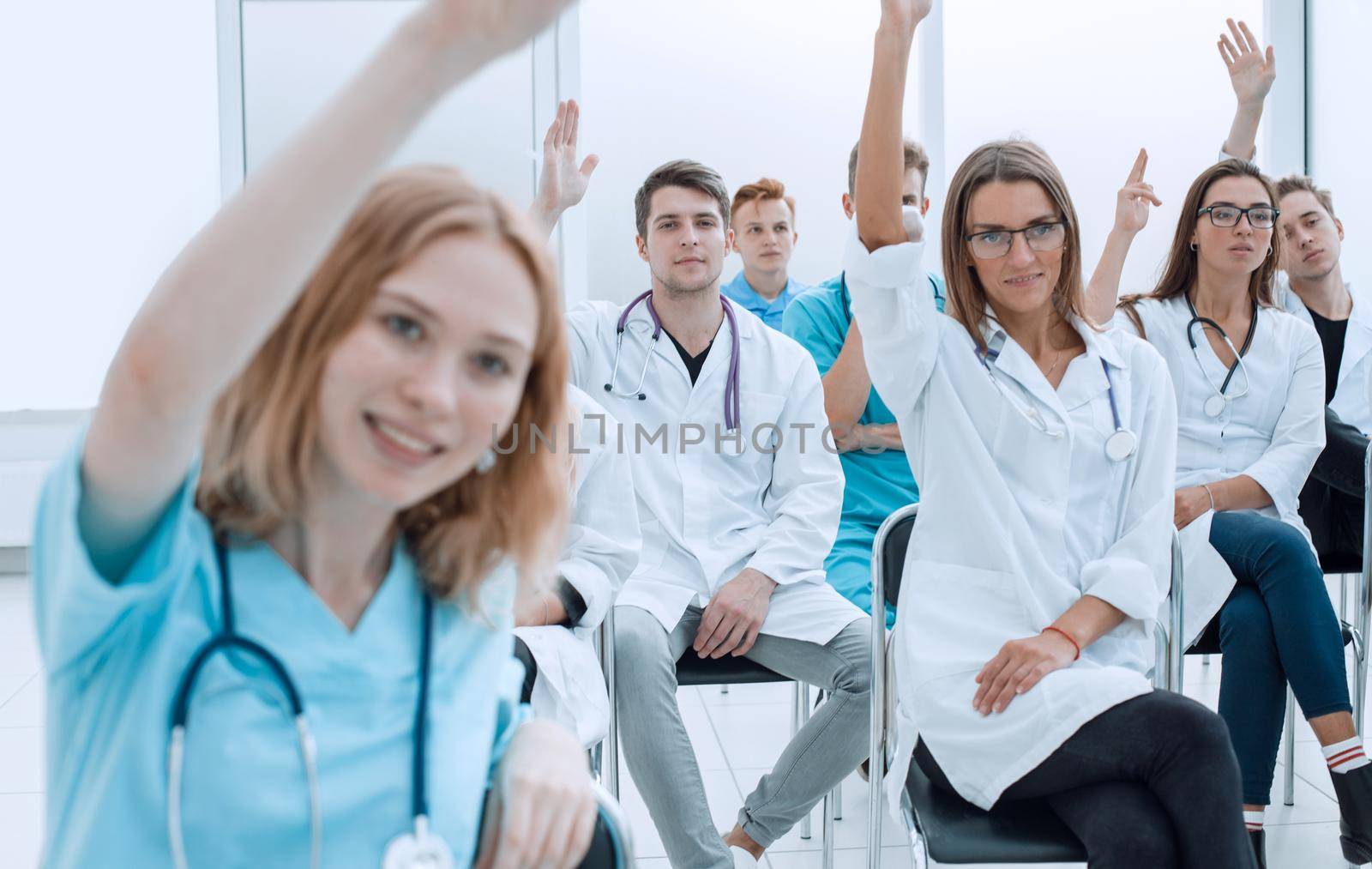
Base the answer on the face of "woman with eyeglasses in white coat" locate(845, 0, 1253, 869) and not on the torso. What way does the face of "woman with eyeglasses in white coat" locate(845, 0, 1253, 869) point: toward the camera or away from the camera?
toward the camera

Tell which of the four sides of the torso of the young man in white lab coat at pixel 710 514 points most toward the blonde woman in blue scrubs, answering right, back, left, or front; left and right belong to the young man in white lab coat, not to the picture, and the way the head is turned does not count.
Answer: front

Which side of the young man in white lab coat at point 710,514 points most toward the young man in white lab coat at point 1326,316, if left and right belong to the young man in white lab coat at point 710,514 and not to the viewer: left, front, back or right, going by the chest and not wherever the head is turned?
left

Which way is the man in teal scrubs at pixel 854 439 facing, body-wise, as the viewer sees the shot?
toward the camera

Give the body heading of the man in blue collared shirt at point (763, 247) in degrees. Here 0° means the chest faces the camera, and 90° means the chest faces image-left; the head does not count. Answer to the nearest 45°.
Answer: approximately 0°

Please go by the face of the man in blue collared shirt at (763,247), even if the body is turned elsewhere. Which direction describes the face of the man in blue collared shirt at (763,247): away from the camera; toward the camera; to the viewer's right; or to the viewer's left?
toward the camera

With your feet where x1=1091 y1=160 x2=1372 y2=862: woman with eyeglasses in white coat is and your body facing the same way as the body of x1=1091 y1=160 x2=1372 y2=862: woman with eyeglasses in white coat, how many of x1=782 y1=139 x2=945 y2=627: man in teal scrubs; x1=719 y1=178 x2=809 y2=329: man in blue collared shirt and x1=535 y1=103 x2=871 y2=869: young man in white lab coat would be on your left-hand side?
0

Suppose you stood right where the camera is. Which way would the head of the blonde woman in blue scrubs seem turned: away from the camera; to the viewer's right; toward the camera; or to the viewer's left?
toward the camera

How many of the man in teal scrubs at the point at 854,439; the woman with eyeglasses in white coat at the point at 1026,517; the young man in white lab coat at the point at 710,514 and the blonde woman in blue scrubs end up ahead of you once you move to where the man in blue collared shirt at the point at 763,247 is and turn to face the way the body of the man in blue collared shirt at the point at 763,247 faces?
4

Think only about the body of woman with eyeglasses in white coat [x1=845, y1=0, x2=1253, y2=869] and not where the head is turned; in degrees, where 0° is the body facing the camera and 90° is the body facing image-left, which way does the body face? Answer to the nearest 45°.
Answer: approximately 315°

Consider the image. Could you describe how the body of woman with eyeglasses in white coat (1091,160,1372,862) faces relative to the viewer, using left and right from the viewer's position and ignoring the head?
facing the viewer

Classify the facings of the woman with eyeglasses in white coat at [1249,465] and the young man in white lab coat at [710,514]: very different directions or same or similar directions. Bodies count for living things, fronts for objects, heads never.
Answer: same or similar directions

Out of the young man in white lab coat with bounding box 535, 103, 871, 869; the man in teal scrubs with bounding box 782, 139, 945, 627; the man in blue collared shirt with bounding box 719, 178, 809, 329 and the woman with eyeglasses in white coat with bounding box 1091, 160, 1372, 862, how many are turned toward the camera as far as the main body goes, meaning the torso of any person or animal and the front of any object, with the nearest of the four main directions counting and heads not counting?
4

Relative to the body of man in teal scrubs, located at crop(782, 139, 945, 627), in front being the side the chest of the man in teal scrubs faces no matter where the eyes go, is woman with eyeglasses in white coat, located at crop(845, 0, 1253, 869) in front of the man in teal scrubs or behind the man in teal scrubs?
in front
